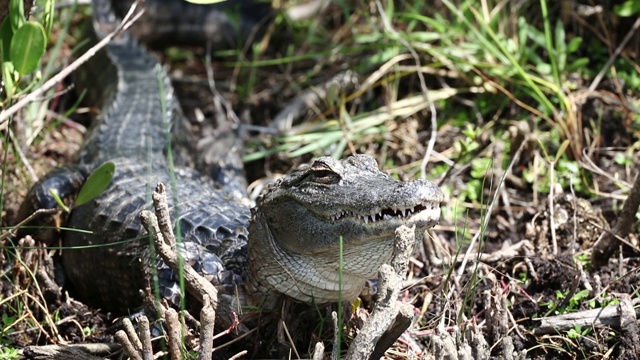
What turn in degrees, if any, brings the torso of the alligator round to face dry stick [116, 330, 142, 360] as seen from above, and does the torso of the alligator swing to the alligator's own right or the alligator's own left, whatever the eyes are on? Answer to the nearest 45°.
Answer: approximately 45° to the alligator's own right

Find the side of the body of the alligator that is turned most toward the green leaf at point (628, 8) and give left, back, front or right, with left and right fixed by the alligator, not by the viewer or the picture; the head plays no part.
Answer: left

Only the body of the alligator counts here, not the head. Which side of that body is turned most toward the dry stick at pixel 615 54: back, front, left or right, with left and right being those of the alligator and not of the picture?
left

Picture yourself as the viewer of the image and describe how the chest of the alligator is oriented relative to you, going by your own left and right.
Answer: facing the viewer and to the right of the viewer

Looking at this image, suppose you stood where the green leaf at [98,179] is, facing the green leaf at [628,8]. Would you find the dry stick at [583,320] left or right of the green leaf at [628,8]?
right

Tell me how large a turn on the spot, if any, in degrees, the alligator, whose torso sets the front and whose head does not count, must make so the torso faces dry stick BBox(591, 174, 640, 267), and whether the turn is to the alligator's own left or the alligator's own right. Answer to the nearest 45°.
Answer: approximately 45° to the alligator's own left

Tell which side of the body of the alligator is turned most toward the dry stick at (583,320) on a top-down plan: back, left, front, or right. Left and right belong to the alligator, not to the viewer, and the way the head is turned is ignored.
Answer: front

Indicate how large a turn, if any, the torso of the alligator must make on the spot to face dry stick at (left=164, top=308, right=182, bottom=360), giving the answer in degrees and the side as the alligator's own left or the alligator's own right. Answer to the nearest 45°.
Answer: approximately 45° to the alligator's own right
